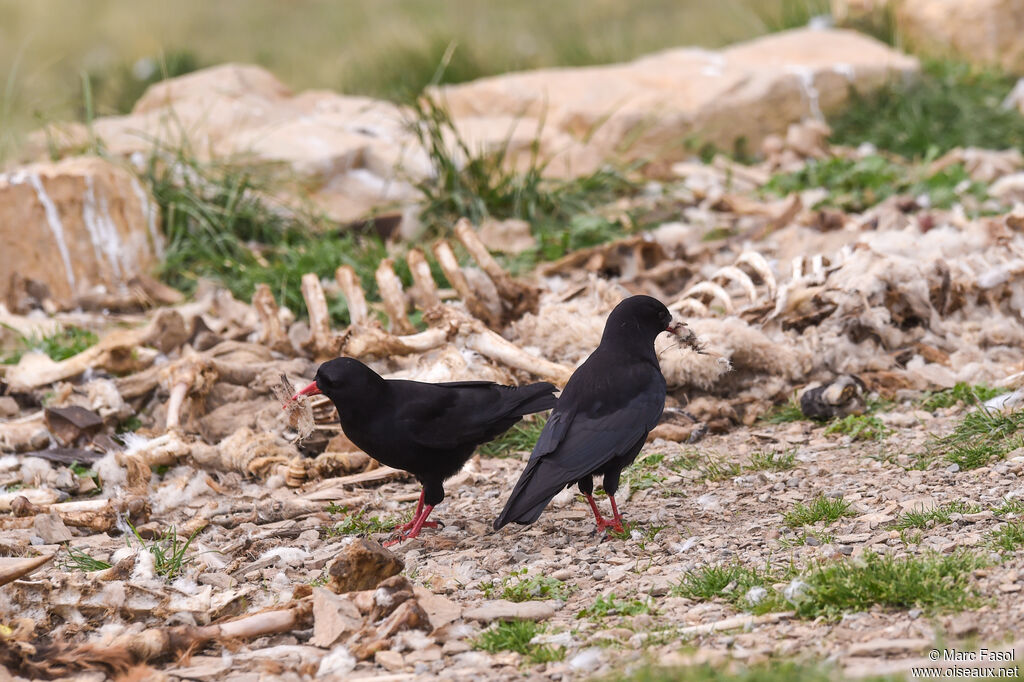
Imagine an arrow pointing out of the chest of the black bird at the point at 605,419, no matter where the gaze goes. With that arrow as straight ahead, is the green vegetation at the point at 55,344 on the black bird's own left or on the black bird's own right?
on the black bird's own left

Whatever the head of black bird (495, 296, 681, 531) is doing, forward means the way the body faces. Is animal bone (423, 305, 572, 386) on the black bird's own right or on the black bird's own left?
on the black bird's own left

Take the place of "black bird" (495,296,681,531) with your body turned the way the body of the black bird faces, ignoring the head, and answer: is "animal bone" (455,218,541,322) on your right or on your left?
on your left

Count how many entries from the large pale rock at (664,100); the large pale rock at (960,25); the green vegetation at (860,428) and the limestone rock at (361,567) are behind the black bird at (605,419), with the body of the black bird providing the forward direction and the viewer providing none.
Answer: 1

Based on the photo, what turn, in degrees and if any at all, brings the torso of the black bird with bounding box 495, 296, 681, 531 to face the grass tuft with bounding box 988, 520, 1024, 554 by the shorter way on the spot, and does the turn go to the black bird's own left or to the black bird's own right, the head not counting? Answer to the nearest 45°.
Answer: approximately 90° to the black bird's own right

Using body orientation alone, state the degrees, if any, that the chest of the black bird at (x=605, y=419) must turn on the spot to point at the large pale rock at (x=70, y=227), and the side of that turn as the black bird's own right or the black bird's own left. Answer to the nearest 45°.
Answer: approximately 90° to the black bird's own left

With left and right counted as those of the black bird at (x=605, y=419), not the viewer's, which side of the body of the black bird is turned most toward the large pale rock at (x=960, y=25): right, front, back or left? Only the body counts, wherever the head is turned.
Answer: front

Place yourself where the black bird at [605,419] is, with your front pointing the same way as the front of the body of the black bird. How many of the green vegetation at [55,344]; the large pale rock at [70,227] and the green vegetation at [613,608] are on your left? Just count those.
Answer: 2

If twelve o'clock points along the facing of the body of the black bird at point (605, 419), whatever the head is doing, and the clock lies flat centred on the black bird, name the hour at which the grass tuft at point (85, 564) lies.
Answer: The grass tuft is roughly at 7 o'clock from the black bird.

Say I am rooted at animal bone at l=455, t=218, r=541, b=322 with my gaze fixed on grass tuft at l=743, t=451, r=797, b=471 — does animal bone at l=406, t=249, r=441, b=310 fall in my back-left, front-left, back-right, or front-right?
back-right

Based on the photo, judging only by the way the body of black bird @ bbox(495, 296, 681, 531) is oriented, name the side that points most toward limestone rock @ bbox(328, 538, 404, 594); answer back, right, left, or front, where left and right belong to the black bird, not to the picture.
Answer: back

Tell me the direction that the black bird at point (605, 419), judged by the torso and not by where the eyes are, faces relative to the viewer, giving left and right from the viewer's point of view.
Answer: facing away from the viewer and to the right of the viewer

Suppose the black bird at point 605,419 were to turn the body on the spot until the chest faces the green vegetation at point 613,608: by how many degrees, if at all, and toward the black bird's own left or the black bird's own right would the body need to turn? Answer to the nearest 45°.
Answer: approximately 135° to the black bird's own right

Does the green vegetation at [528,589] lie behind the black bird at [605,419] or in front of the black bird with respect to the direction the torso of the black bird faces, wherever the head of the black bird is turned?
behind

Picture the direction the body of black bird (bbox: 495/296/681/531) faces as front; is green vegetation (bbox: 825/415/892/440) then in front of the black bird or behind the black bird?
in front

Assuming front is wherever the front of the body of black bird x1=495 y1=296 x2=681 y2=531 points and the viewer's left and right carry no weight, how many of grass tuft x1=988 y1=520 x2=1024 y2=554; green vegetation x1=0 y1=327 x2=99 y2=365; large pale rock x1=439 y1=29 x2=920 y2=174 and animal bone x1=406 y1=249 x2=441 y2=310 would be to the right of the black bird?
1
